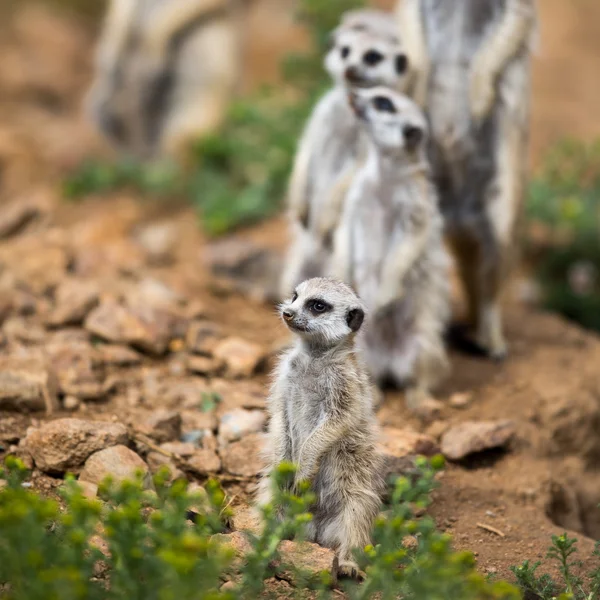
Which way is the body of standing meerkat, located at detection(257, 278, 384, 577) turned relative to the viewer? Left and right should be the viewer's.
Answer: facing the viewer and to the left of the viewer

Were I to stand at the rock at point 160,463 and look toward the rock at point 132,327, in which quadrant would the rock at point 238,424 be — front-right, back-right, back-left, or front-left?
front-right

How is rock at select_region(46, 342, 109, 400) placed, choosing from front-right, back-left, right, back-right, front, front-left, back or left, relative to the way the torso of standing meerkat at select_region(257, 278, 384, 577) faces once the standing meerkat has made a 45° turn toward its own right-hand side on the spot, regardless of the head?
front-right

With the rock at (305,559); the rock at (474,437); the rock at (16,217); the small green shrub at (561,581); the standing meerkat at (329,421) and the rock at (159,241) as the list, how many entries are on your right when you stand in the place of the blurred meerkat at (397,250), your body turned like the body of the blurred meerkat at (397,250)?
2

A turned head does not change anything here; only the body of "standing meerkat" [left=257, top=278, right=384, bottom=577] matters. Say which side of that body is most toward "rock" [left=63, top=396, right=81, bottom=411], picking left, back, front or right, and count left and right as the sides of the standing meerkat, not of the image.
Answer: right

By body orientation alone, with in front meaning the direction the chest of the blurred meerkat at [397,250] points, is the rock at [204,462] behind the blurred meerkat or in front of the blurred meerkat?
in front

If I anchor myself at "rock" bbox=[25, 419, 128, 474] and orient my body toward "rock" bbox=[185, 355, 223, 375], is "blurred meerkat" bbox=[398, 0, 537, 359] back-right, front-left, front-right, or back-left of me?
front-right

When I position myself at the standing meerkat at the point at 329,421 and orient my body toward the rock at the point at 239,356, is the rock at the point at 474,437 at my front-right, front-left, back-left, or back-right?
front-right

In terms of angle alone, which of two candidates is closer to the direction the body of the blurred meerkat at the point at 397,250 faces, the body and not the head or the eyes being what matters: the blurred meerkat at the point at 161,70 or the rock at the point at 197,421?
the rock

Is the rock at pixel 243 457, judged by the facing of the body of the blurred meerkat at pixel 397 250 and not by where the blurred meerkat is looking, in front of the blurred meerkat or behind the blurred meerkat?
in front

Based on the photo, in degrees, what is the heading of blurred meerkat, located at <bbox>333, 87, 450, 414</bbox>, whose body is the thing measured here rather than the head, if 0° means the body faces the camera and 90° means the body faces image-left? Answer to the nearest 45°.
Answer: approximately 45°

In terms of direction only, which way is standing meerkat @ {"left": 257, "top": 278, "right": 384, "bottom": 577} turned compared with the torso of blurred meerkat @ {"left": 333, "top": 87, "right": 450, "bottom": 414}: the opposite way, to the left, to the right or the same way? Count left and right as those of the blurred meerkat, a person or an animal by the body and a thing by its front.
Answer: the same way

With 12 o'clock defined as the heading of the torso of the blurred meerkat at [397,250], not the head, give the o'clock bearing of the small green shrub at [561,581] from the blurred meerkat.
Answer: The small green shrub is roughly at 10 o'clock from the blurred meerkat.

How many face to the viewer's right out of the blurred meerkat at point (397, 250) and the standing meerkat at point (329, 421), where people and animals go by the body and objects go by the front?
0

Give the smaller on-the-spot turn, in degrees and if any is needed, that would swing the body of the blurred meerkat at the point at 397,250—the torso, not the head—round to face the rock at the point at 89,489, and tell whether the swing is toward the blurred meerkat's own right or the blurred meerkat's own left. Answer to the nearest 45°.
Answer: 0° — it already faces it

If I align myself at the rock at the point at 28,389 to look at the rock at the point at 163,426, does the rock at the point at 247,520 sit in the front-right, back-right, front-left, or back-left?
front-right
